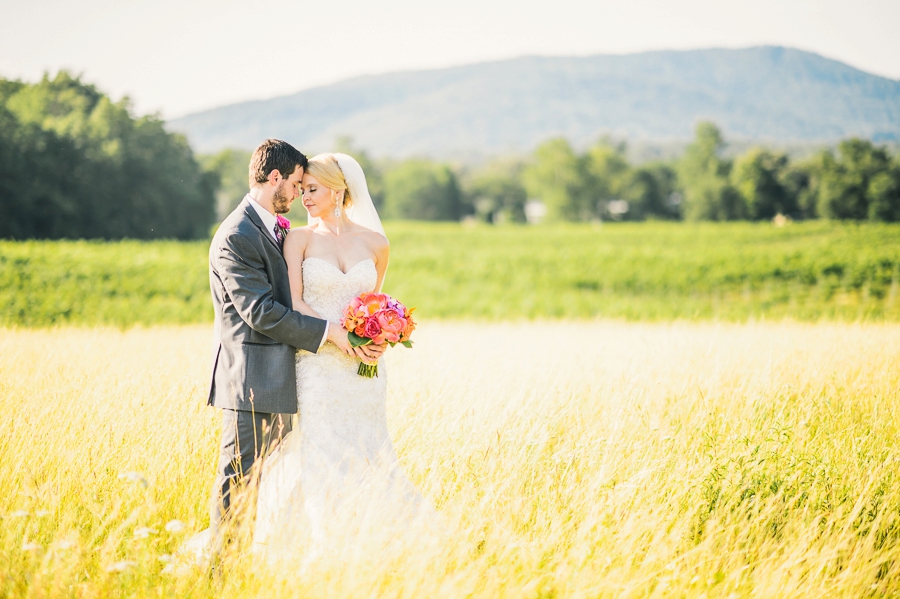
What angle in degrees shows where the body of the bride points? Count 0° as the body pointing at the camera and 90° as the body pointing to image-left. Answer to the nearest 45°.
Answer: approximately 0°

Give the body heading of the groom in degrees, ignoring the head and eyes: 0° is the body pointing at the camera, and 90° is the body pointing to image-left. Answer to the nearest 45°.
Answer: approximately 270°

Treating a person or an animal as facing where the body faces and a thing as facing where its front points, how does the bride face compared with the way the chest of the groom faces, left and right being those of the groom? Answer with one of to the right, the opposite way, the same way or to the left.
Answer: to the right

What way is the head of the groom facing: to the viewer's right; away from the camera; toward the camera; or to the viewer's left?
to the viewer's right
